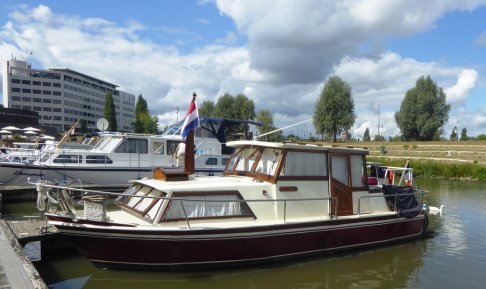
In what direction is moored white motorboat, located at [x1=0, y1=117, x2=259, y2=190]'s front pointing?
to the viewer's left

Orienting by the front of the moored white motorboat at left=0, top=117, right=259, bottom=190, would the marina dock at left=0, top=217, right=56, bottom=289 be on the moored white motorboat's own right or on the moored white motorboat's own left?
on the moored white motorboat's own left

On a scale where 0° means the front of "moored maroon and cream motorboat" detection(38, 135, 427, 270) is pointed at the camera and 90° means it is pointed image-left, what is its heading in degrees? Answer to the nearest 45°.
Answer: approximately 45°

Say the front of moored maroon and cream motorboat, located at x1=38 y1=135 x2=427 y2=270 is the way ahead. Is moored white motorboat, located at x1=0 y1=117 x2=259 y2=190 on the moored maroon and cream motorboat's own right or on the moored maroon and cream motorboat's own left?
on the moored maroon and cream motorboat's own right

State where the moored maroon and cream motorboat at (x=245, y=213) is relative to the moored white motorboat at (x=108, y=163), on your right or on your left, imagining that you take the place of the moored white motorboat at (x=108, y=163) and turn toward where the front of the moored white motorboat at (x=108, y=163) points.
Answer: on your left
